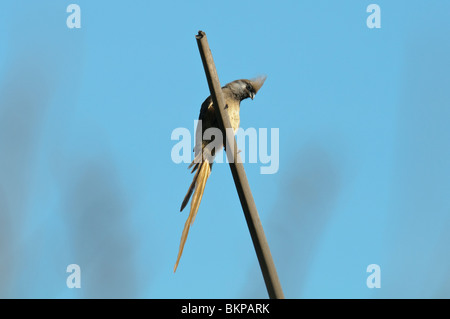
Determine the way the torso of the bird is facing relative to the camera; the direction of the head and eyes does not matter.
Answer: to the viewer's right
